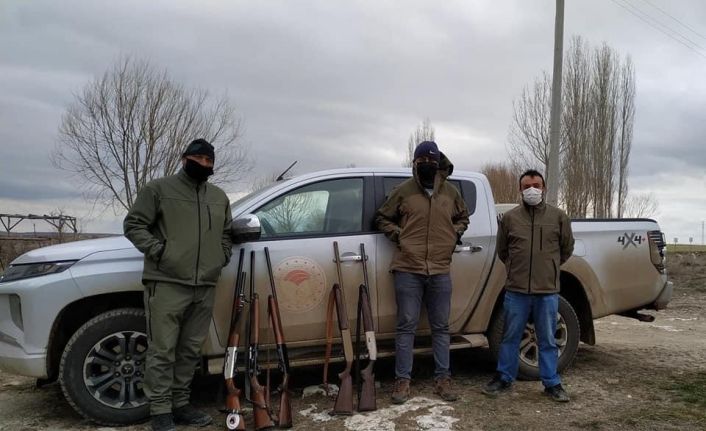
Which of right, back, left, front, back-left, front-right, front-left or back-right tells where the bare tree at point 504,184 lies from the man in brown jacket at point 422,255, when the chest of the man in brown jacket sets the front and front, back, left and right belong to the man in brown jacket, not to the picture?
back

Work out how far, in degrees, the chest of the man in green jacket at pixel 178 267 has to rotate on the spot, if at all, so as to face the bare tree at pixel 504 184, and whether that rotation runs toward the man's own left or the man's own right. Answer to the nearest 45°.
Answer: approximately 90° to the man's own left

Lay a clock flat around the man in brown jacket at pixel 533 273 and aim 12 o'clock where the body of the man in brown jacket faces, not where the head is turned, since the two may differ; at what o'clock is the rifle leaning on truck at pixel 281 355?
The rifle leaning on truck is roughly at 2 o'clock from the man in brown jacket.

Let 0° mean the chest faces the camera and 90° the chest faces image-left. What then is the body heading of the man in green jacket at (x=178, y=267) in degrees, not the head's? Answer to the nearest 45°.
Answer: approximately 315°

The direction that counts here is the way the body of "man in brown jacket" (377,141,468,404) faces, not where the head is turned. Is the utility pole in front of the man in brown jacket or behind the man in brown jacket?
behind

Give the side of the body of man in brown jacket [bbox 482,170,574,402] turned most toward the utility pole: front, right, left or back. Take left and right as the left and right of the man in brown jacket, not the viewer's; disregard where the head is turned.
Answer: back

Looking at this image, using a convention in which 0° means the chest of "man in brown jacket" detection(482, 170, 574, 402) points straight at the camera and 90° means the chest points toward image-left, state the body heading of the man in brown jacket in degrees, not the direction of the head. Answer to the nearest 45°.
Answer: approximately 0°

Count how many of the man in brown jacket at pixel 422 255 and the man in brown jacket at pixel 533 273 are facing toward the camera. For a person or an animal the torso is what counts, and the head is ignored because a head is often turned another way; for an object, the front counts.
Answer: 2
